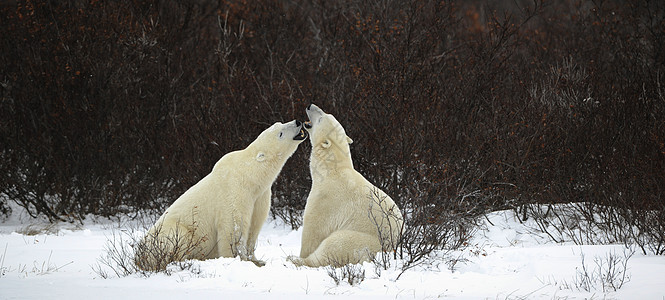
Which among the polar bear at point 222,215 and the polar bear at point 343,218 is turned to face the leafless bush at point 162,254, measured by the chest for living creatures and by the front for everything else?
the polar bear at point 343,218

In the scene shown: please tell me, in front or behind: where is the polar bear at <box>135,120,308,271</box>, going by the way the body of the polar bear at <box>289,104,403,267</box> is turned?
in front

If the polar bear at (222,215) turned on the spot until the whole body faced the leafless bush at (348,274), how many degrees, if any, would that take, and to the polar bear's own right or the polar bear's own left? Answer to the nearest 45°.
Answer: approximately 45° to the polar bear's own right

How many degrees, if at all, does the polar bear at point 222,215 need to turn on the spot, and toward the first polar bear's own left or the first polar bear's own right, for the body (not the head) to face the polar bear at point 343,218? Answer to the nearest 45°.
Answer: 0° — it already faces it

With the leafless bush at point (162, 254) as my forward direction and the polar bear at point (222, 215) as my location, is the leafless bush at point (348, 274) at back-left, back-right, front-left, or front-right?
back-left

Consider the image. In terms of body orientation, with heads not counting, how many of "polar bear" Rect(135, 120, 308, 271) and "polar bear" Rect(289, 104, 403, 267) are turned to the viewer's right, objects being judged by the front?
1

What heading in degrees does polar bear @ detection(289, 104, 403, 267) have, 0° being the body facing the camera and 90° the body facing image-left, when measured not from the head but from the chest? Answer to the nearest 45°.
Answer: approximately 90°

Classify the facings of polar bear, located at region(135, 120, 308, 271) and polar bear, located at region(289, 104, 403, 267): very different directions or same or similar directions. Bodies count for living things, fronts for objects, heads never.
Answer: very different directions

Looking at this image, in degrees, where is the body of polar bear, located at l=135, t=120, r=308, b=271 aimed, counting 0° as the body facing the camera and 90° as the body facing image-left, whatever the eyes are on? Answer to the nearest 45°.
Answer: approximately 270°

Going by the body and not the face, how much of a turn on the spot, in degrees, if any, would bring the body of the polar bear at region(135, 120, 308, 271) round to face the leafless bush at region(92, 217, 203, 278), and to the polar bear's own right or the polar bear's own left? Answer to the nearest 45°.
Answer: approximately 180°
